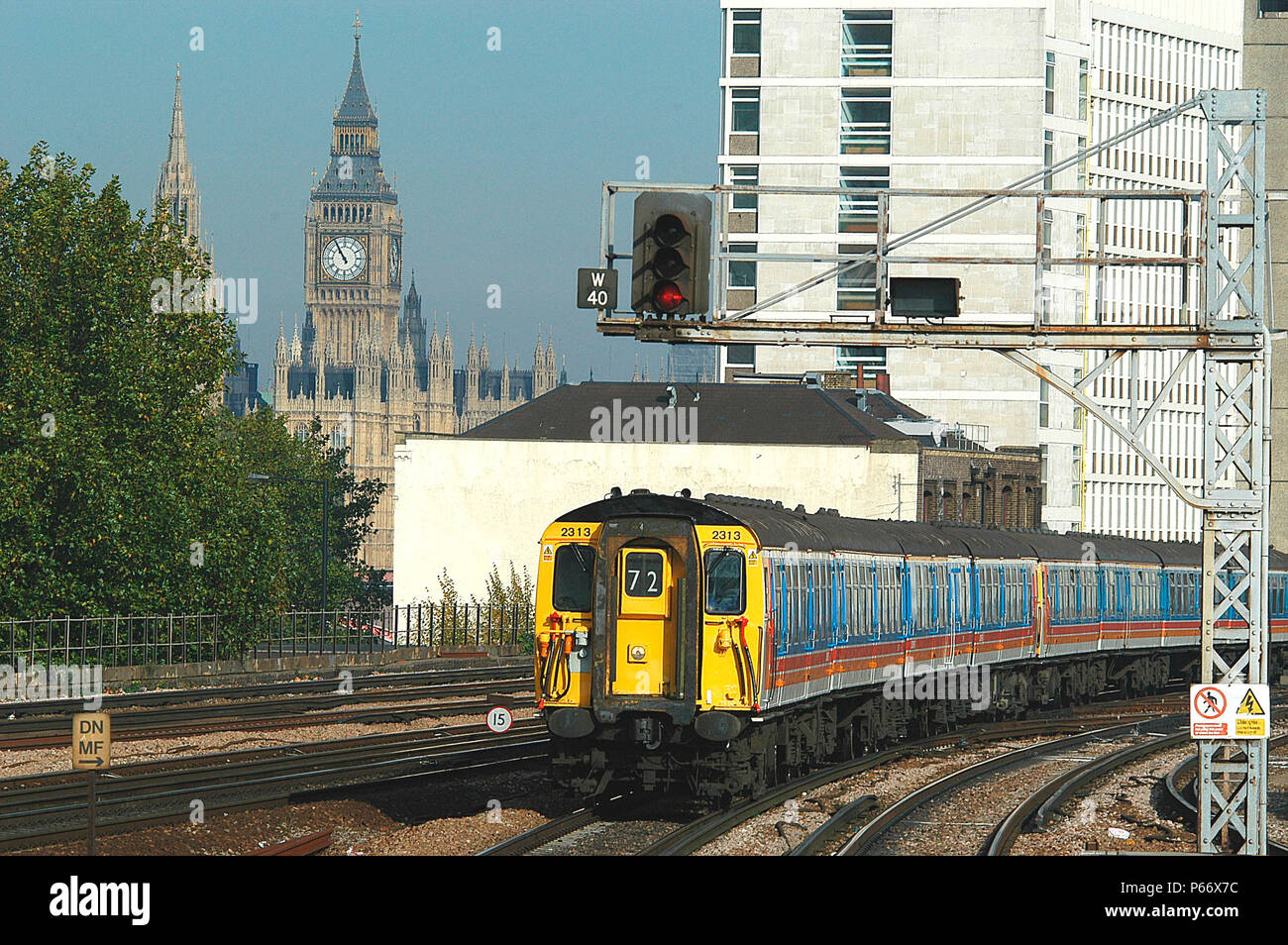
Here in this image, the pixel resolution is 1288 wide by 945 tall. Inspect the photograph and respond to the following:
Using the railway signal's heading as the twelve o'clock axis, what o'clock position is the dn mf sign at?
The dn mf sign is roughly at 2 o'clock from the railway signal.

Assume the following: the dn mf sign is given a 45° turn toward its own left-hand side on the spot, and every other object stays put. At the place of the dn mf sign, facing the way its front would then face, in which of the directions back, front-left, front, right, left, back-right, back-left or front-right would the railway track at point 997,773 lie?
left

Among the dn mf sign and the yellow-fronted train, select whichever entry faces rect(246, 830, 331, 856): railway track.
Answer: the yellow-fronted train

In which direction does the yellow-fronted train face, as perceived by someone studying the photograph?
facing the viewer and to the left of the viewer

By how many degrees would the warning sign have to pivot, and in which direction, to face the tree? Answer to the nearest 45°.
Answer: approximately 135° to its right

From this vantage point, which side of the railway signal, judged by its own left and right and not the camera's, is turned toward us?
front

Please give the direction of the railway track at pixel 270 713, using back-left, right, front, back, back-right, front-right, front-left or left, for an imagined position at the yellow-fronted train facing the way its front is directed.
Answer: right

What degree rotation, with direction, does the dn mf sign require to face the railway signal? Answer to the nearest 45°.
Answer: approximately 90° to its left

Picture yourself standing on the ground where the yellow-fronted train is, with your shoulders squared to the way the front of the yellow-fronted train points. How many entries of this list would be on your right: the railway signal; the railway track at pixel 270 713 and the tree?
2

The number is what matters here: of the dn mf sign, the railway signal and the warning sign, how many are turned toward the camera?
3
